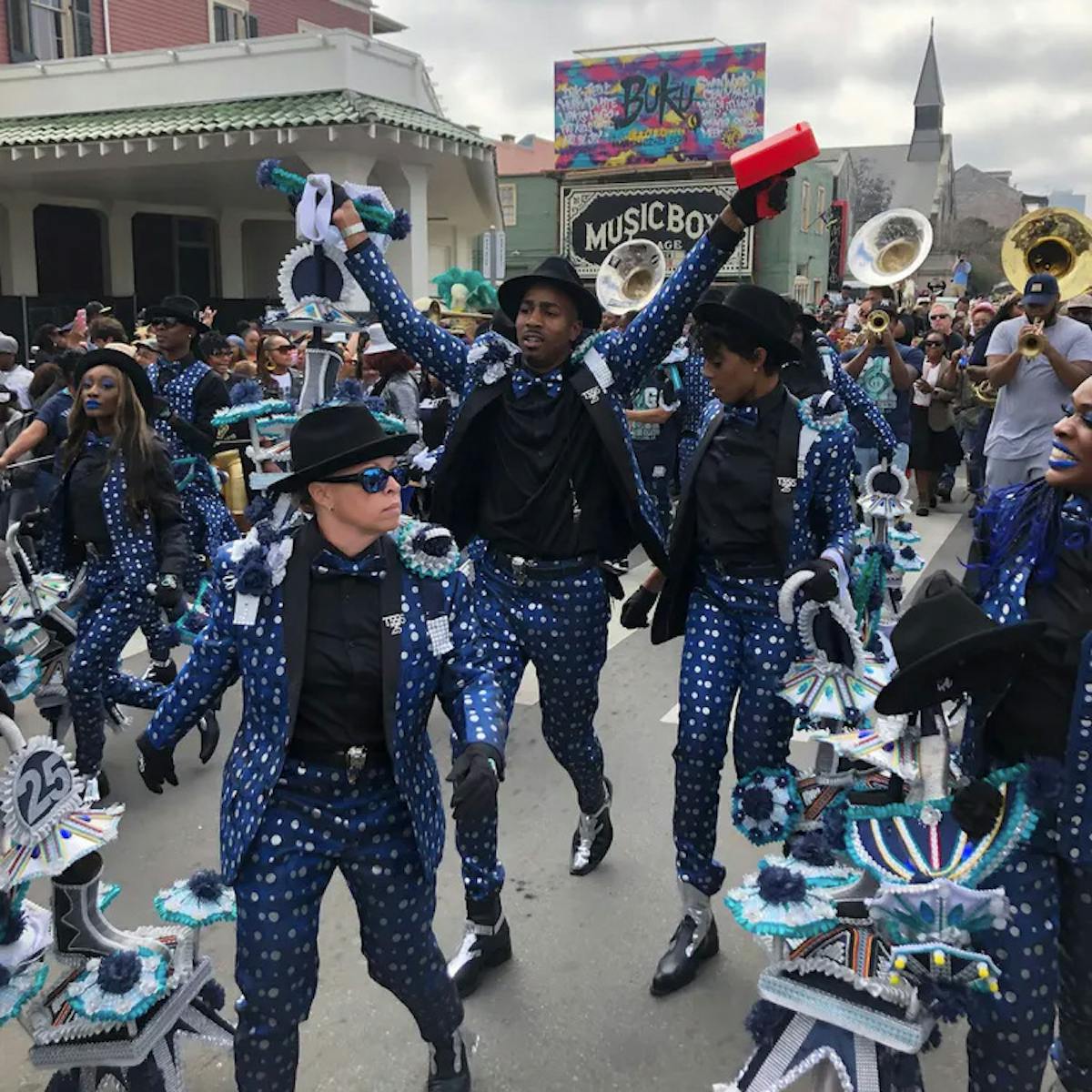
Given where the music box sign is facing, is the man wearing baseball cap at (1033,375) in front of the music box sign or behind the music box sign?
in front

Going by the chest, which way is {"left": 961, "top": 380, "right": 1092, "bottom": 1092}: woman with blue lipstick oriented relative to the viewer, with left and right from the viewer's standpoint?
facing the viewer and to the left of the viewer

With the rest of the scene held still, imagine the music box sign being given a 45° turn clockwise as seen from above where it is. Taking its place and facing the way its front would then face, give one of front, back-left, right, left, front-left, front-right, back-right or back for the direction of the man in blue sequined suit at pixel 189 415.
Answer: front-left

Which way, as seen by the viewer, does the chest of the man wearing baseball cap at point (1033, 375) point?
toward the camera

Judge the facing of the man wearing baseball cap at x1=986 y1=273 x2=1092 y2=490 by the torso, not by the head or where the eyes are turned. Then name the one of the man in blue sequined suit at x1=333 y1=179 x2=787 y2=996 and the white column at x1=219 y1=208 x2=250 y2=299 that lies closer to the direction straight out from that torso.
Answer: the man in blue sequined suit

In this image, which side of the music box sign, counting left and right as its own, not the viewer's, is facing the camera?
front

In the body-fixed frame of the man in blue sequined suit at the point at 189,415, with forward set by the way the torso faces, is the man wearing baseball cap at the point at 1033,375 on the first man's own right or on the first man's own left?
on the first man's own left

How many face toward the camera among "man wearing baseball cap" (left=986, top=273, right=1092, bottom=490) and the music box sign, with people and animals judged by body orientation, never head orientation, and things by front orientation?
2

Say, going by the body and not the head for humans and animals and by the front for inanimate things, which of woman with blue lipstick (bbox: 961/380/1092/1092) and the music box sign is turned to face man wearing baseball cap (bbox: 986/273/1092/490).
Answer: the music box sign

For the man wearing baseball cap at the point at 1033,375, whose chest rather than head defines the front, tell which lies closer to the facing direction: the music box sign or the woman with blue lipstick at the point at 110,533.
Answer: the woman with blue lipstick

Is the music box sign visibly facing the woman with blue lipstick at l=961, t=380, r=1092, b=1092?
yes

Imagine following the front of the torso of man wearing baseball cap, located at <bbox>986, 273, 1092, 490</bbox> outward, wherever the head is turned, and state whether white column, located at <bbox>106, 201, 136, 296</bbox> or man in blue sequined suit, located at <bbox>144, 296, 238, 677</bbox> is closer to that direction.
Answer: the man in blue sequined suit

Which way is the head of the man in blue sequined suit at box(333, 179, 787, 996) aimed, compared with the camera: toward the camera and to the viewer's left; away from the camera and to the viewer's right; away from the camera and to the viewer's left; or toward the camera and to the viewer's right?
toward the camera and to the viewer's left
